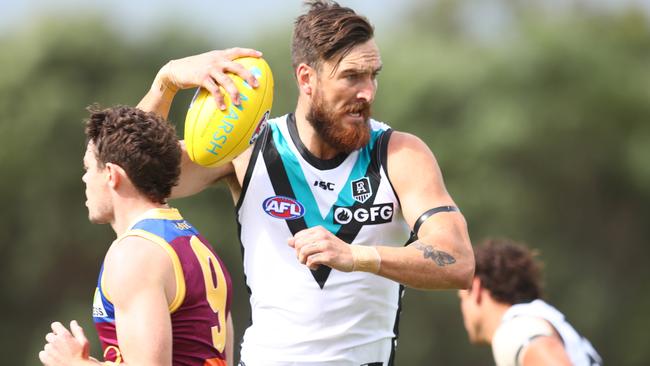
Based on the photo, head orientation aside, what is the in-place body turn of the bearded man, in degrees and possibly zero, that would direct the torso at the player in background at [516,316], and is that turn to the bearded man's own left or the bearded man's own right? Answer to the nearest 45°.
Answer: approximately 135° to the bearded man's own left

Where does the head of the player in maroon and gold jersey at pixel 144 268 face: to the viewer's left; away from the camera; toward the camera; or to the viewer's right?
to the viewer's left

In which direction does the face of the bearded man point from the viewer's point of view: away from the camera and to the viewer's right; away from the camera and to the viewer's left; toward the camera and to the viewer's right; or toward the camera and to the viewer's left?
toward the camera and to the viewer's right

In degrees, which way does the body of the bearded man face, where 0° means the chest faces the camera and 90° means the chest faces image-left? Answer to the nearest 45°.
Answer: approximately 0°
